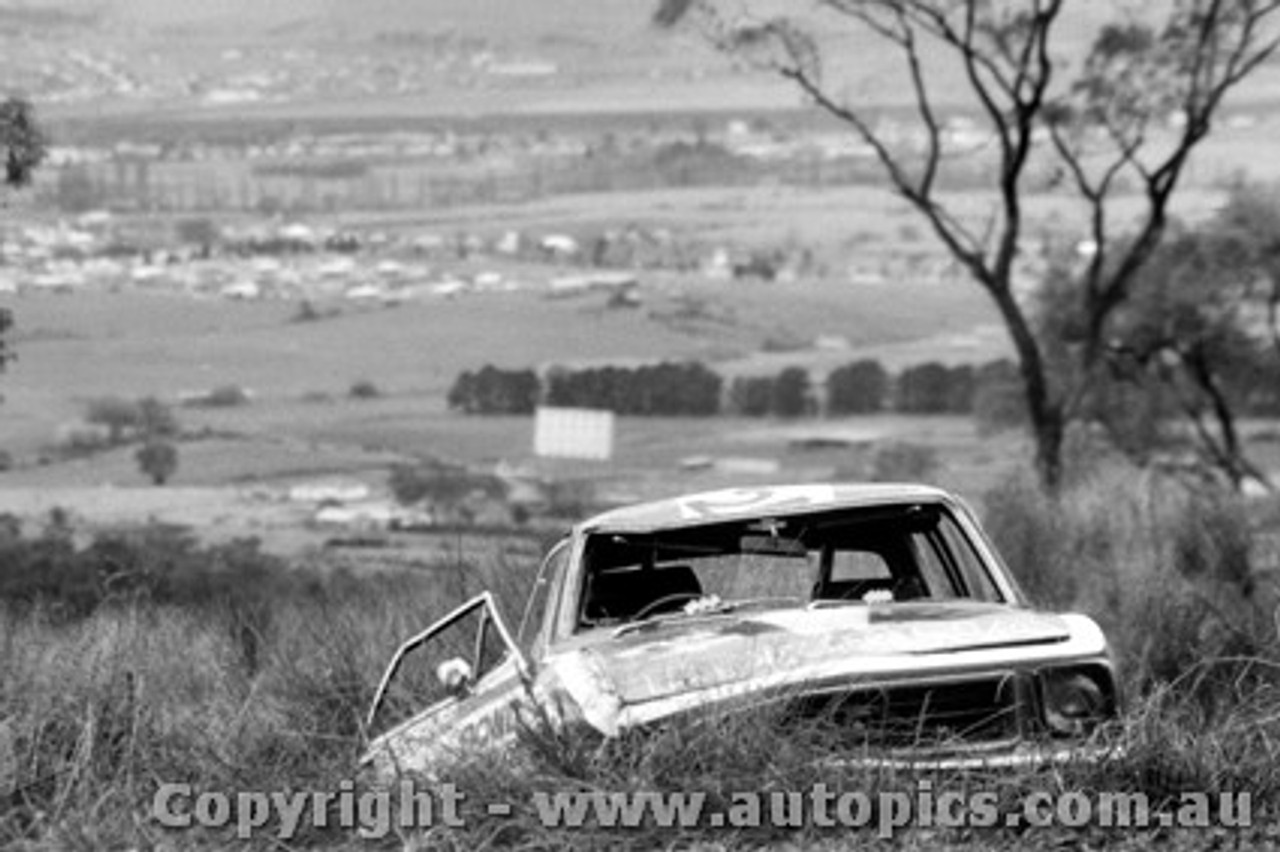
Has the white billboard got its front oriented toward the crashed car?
yes

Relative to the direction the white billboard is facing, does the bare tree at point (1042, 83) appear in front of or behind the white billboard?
in front

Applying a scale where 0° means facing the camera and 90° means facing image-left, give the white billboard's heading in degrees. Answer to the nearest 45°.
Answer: approximately 0°
